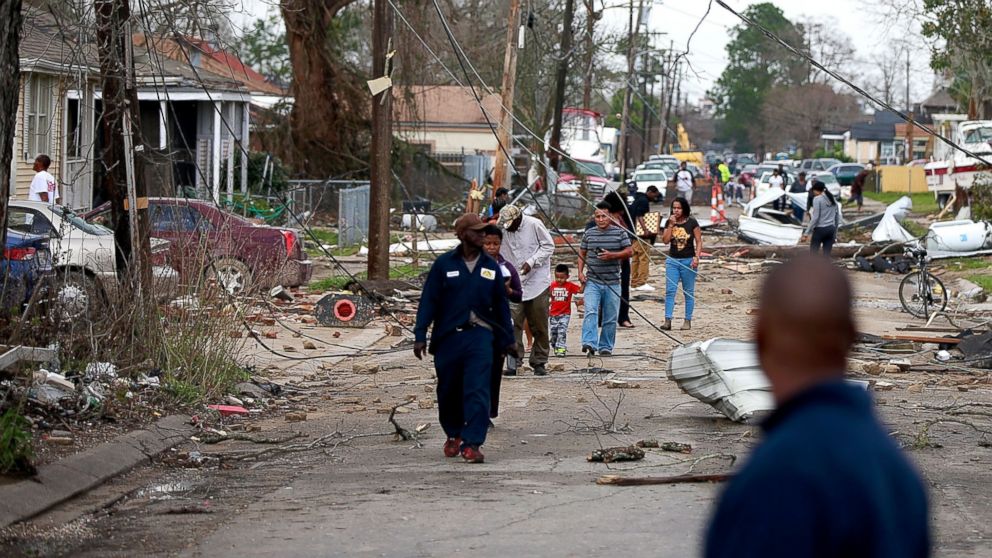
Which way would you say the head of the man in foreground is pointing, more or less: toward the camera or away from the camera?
away from the camera

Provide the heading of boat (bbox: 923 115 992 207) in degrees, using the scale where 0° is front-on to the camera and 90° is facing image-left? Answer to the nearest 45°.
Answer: approximately 270°

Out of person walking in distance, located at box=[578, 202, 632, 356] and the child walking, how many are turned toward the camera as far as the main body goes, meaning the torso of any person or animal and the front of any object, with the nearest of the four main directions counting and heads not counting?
2

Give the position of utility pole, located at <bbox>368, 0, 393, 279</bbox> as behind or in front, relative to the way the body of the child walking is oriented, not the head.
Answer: behind

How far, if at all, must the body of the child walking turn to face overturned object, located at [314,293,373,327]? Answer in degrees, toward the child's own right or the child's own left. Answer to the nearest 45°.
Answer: approximately 135° to the child's own right

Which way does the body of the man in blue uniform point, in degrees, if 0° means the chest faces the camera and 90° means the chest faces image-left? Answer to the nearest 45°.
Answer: approximately 0°

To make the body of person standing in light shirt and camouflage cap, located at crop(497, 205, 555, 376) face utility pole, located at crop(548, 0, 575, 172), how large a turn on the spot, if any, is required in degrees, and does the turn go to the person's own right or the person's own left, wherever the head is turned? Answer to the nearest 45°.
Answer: approximately 135° to the person's own right

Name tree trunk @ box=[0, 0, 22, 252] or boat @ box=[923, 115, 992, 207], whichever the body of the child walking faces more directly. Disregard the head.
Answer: the tree trunk

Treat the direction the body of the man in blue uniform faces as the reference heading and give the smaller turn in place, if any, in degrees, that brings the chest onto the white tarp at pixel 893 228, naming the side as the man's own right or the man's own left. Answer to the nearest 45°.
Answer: approximately 135° to the man's own left
